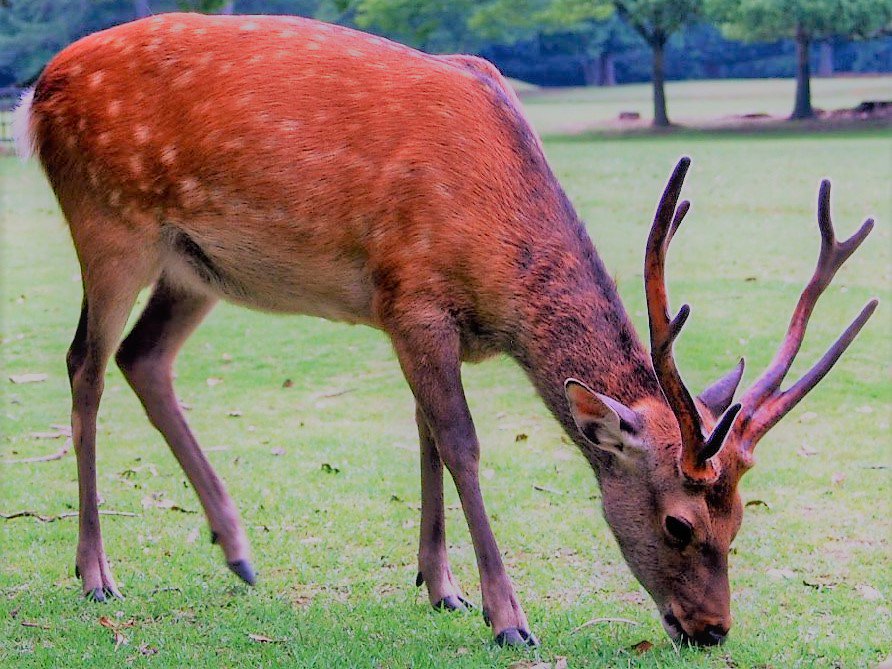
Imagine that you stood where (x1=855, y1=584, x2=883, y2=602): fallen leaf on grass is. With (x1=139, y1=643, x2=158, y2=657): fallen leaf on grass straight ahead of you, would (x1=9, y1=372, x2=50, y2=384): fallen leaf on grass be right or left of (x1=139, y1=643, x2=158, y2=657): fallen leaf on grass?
right

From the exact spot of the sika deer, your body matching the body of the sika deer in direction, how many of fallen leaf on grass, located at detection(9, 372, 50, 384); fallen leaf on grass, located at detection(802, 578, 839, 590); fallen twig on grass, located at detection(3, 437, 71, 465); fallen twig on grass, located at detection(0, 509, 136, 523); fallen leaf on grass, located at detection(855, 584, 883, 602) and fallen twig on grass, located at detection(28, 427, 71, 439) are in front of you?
2

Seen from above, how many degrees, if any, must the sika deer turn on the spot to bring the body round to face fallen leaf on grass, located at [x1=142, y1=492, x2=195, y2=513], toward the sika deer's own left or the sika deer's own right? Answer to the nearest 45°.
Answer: approximately 135° to the sika deer's own left

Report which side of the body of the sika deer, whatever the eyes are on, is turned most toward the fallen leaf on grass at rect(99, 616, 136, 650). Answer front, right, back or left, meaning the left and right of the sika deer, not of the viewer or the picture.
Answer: back

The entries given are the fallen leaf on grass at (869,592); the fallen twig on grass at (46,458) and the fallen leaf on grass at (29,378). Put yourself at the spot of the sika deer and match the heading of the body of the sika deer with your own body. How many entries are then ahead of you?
1

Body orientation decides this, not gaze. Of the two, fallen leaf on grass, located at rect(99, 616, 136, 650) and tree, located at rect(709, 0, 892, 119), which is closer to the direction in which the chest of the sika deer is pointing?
the tree

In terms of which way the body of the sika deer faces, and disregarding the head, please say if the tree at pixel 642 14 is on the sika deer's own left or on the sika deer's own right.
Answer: on the sika deer's own left

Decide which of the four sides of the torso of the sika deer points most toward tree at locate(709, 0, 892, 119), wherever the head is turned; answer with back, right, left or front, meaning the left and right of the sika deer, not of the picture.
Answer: left

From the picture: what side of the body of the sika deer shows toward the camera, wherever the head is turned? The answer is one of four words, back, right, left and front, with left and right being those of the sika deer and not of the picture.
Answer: right

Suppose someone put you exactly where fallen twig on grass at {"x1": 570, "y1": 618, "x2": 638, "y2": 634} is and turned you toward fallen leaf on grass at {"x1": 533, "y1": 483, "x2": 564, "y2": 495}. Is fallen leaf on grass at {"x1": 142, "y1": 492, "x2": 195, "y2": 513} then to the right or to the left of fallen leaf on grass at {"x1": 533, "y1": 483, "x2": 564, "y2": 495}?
left

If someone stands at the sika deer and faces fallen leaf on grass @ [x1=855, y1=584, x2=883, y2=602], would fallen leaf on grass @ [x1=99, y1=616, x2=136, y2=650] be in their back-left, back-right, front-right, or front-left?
back-right

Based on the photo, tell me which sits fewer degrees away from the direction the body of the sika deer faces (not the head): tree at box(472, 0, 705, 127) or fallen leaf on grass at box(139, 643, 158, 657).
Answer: the tree

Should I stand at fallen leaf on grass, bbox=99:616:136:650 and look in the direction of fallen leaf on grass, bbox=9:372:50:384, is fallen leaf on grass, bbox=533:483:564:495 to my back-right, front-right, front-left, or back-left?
front-right

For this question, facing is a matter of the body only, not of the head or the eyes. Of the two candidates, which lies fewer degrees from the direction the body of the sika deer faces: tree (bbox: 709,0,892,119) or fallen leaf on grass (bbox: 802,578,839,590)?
the fallen leaf on grass

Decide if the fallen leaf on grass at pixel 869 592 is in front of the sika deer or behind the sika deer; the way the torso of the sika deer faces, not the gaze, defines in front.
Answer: in front

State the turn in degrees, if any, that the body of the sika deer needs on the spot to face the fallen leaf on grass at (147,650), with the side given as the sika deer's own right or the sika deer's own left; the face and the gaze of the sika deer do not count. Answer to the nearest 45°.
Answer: approximately 135° to the sika deer's own right

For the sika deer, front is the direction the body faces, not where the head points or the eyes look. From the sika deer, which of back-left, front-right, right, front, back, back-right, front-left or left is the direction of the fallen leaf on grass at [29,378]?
back-left
